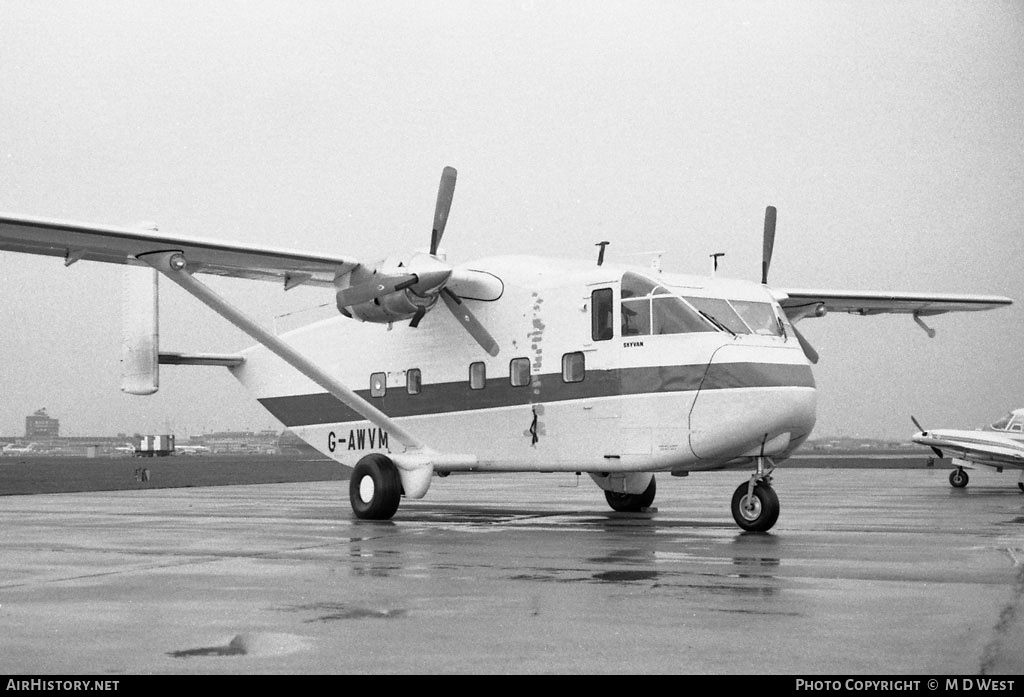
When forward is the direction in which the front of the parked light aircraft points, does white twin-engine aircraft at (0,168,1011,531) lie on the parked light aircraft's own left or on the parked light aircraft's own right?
on the parked light aircraft's own left

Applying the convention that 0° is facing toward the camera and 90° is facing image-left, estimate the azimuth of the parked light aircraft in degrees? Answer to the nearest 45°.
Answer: approximately 90°

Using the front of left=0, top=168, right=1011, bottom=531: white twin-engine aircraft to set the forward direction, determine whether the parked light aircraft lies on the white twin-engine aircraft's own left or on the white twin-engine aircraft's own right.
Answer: on the white twin-engine aircraft's own left

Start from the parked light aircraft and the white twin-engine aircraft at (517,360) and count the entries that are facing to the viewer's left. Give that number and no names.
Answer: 1

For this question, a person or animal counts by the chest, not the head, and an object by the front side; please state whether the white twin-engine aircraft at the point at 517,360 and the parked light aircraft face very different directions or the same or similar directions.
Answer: very different directions

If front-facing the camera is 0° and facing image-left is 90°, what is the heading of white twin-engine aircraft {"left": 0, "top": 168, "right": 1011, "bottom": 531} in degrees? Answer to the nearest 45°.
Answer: approximately 315°
